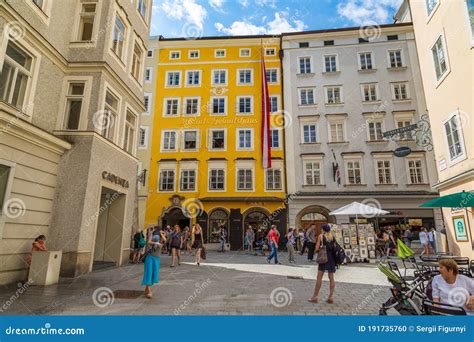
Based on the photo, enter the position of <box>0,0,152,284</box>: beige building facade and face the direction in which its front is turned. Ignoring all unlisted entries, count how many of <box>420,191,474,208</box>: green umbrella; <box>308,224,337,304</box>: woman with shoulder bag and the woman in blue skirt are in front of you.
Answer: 3

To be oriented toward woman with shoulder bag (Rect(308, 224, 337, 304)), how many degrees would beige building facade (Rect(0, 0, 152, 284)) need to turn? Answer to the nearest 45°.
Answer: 0° — it already faces them

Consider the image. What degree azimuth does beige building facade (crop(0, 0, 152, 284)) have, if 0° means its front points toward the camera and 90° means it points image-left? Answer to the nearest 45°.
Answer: approximately 315°

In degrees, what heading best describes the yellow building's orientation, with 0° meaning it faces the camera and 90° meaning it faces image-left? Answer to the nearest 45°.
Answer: approximately 0°
